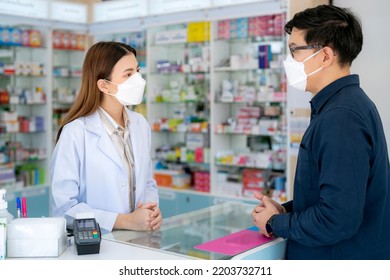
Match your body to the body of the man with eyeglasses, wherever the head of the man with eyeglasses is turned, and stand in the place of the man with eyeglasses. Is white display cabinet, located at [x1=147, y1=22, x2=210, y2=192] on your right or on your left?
on your right

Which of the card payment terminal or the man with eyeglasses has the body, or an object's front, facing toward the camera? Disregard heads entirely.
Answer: the card payment terminal

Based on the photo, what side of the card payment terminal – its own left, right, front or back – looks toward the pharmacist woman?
back

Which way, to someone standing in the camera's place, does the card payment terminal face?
facing the viewer

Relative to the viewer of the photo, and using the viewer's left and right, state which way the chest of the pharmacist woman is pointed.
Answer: facing the viewer and to the right of the viewer

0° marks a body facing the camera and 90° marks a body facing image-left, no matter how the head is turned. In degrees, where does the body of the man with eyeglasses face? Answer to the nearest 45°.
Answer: approximately 90°

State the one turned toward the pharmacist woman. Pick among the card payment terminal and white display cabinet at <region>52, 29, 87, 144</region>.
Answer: the white display cabinet

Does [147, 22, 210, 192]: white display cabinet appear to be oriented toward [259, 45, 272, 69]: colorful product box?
no

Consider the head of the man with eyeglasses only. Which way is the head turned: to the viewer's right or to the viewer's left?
to the viewer's left

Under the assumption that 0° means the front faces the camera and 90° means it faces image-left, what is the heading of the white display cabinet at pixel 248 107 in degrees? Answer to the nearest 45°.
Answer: approximately 45°

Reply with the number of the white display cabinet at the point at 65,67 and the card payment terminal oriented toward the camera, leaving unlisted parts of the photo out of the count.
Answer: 2

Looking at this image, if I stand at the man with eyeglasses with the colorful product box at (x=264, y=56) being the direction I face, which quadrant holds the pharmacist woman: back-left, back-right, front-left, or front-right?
front-left

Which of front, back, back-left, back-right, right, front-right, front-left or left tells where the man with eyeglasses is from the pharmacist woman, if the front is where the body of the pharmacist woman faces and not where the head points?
front

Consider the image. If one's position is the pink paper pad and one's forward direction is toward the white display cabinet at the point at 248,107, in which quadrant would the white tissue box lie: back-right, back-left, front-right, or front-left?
back-left

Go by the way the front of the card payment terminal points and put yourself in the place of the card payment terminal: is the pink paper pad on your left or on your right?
on your left

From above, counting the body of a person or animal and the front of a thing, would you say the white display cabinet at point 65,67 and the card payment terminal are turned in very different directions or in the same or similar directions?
same or similar directions

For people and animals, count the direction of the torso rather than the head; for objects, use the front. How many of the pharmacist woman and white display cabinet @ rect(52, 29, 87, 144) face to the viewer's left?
0
